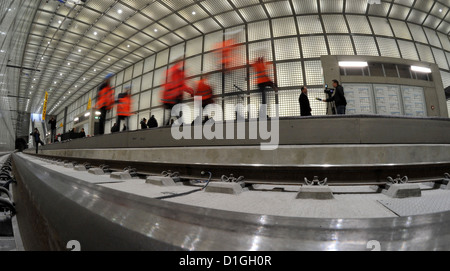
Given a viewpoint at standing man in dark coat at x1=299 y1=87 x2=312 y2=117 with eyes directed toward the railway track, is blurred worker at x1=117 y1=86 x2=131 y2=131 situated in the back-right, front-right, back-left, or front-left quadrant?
front-right
